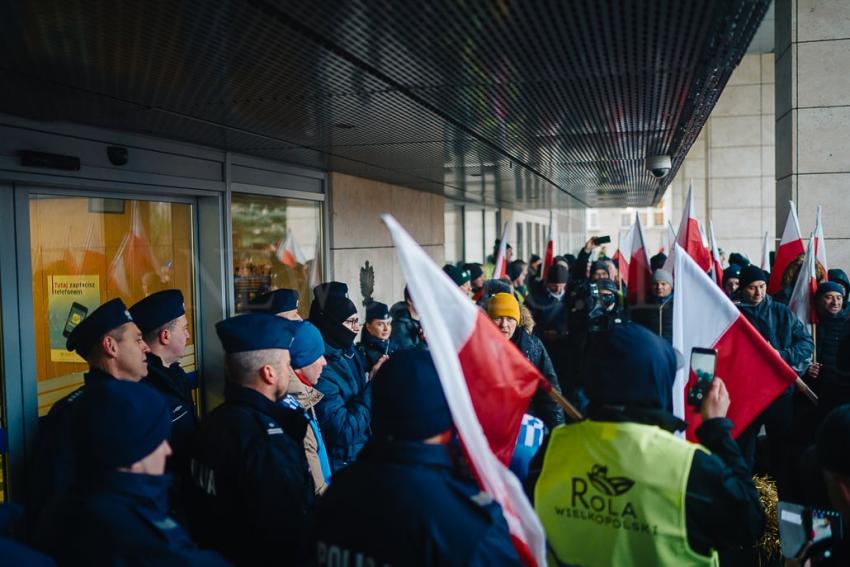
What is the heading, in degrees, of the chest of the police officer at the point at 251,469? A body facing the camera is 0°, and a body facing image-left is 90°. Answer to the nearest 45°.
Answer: approximately 225°

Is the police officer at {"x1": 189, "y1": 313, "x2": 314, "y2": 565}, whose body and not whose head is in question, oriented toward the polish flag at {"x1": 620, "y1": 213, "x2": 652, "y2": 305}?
yes

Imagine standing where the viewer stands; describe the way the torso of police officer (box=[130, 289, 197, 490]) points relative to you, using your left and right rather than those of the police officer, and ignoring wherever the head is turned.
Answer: facing to the right of the viewer

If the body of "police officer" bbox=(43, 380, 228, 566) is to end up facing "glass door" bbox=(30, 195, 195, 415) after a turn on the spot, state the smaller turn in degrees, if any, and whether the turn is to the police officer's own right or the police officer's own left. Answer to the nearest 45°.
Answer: approximately 45° to the police officer's own left

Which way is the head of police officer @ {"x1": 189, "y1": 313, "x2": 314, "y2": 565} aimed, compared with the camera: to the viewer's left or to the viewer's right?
to the viewer's right

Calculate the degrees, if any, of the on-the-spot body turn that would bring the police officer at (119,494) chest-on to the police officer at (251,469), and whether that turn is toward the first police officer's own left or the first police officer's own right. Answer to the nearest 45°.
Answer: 0° — they already face them

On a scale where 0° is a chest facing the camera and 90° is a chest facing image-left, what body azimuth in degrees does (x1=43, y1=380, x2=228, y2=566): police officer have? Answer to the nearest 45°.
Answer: approximately 225°

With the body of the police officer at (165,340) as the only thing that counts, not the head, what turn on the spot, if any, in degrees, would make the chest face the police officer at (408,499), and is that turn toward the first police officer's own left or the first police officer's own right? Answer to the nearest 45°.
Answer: approximately 90° to the first police officer's own right
